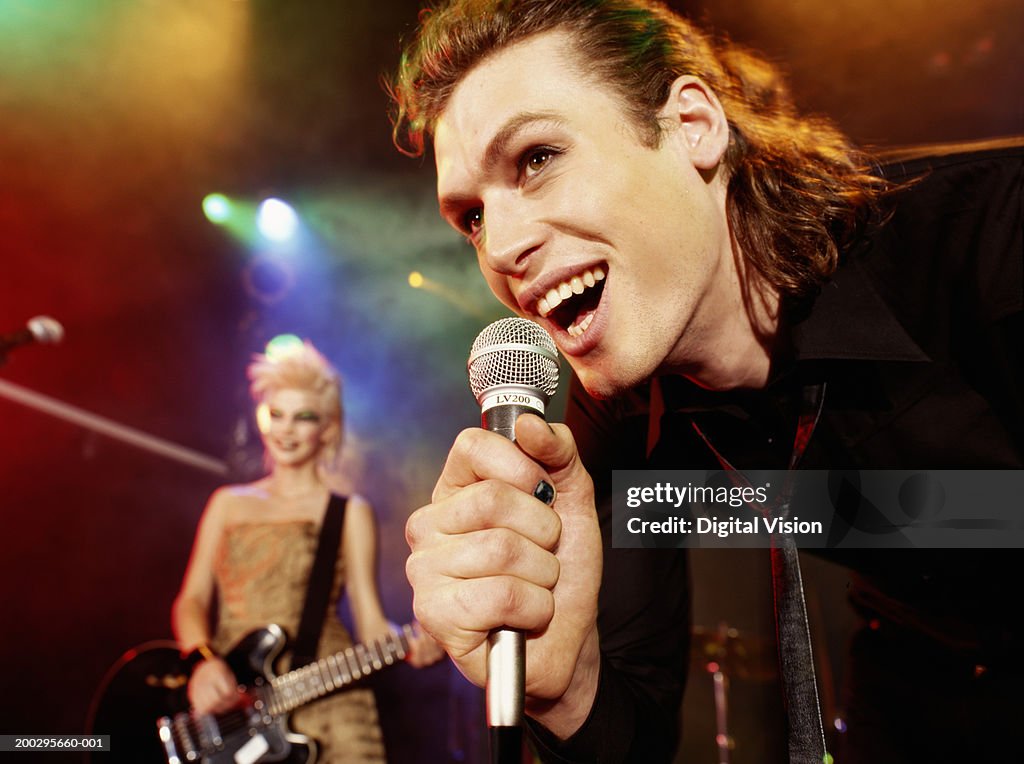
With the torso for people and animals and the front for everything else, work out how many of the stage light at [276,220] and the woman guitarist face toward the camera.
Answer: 2

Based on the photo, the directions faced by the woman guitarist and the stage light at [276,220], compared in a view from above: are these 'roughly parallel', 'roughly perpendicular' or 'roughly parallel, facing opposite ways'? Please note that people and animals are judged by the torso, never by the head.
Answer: roughly parallel

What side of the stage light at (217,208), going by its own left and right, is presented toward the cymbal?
left

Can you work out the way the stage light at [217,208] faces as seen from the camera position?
facing the viewer

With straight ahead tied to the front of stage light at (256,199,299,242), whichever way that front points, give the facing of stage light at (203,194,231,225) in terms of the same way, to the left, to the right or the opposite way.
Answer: the same way

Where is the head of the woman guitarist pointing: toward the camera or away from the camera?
toward the camera

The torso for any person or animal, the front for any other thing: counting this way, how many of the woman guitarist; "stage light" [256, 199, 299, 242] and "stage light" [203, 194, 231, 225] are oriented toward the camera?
3

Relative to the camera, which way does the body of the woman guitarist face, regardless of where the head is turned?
toward the camera

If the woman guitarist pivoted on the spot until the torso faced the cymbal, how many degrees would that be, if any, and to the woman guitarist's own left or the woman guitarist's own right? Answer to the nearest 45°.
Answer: approximately 90° to the woman guitarist's own left

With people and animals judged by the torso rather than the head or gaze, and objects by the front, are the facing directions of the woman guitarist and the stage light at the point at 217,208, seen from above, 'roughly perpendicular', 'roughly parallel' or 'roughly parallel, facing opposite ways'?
roughly parallel
